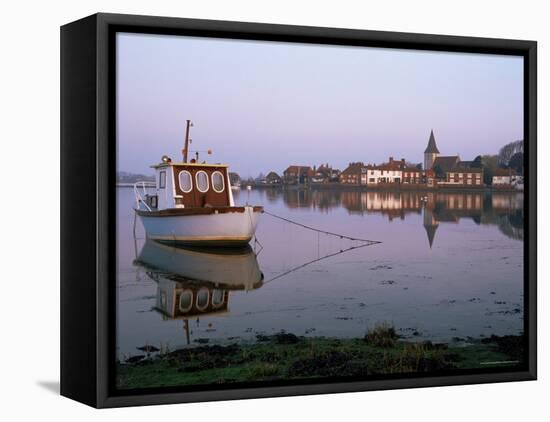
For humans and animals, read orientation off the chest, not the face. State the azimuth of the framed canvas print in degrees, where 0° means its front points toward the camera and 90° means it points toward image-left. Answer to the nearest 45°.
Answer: approximately 315°
